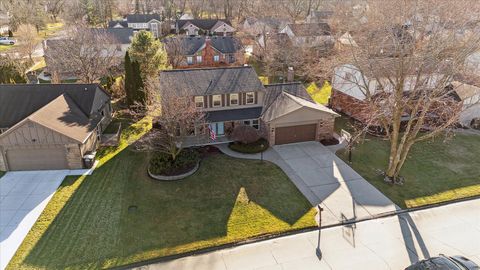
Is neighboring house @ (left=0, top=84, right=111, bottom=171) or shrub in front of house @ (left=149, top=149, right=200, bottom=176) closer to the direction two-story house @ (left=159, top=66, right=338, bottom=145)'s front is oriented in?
the shrub in front of house

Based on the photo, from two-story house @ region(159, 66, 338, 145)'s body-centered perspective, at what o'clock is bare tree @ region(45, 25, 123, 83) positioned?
The bare tree is roughly at 4 o'clock from the two-story house.

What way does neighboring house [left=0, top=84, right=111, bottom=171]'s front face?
toward the camera

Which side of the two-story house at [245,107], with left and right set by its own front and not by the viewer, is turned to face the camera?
front

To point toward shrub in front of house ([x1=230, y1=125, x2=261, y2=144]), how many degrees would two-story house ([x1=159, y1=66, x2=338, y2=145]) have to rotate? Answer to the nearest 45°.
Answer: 0° — it already faces it

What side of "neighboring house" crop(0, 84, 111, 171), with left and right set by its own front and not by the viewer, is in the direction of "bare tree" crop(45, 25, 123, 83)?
back

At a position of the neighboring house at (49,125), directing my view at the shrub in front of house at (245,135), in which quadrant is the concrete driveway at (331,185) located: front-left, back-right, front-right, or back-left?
front-right

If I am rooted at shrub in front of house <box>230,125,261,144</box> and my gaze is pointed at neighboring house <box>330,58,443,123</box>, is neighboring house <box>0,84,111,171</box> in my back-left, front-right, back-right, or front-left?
back-left

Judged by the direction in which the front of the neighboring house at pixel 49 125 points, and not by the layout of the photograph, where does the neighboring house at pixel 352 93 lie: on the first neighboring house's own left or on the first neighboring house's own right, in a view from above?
on the first neighboring house's own left

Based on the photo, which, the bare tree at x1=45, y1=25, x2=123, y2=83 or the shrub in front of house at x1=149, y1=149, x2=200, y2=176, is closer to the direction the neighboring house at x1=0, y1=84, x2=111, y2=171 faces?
the shrub in front of house

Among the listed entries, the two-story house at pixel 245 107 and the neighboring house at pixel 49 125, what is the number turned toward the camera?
2

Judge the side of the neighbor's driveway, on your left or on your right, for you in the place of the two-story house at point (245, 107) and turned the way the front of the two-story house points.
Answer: on your right

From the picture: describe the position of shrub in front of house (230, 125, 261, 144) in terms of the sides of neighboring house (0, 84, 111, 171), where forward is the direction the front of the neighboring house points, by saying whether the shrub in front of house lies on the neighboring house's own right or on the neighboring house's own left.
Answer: on the neighboring house's own left
